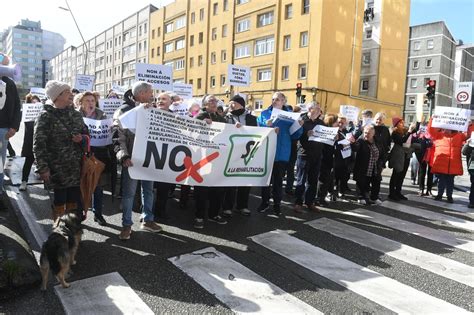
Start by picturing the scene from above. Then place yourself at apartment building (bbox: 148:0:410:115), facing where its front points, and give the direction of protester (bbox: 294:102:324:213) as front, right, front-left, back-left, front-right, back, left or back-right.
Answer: front-left

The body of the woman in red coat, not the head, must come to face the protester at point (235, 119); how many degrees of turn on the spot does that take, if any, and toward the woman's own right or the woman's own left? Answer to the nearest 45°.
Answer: approximately 45° to the woman's own right

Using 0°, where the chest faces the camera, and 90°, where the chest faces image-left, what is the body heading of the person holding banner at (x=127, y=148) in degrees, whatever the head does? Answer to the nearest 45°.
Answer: approximately 315°

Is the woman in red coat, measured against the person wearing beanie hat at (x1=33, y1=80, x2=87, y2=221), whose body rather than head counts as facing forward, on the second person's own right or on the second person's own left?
on the second person's own left

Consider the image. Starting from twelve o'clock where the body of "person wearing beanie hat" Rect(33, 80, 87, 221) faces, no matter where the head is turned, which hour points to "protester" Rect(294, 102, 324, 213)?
The protester is roughly at 10 o'clock from the person wearing beanie hat.
